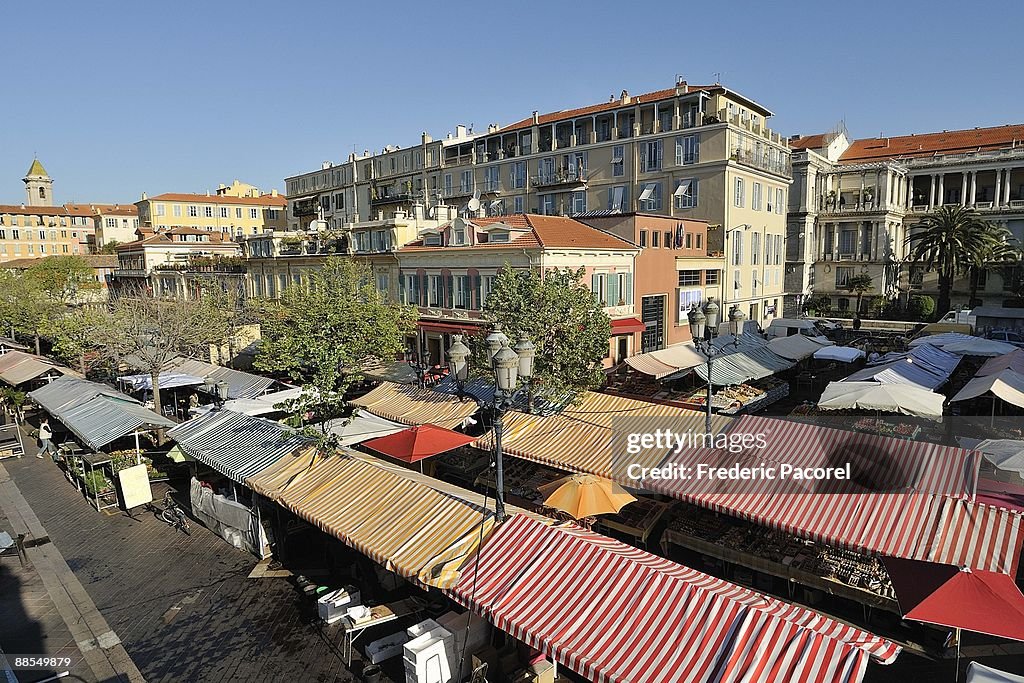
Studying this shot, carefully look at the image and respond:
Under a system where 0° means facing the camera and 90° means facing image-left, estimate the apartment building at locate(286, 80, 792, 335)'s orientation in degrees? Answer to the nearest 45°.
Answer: approximately 45°

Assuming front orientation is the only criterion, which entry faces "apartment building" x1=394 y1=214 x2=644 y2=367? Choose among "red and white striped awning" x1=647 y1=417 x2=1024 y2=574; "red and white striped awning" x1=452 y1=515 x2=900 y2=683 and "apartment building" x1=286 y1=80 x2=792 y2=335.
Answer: "apartment building" x1=286 y1=80 x2=792 y2=335

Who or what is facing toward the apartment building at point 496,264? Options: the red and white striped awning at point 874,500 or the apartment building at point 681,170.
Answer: the apartment building at point 681,170

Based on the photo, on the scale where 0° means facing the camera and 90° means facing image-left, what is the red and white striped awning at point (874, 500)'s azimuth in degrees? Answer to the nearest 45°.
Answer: approximately 45°

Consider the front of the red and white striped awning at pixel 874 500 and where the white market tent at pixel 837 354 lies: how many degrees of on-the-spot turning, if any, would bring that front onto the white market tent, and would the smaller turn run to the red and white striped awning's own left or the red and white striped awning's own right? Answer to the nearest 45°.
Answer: approximately 135° to the red and white striped awning's own right

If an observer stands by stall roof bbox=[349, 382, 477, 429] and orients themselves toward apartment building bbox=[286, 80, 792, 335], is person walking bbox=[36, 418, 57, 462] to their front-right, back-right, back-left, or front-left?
back-left
